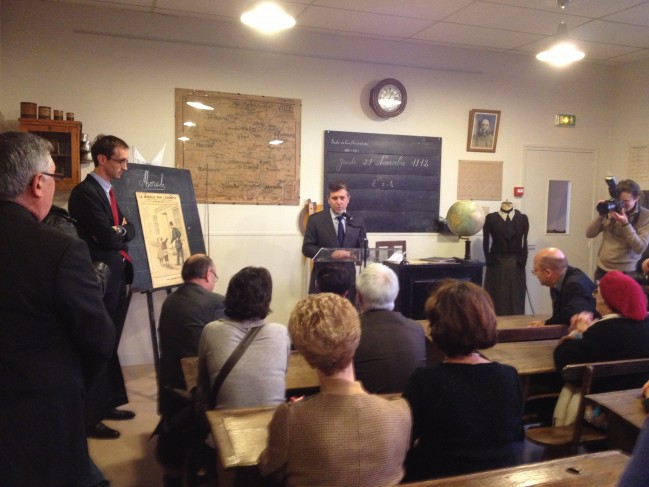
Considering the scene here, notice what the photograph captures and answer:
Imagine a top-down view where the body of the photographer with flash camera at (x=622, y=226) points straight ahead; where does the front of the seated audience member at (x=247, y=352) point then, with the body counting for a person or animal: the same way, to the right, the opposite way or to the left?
to the right

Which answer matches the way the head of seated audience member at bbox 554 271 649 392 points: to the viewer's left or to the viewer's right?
to the viewer's left

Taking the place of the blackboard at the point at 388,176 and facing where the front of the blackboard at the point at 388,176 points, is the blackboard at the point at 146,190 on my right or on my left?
on my right

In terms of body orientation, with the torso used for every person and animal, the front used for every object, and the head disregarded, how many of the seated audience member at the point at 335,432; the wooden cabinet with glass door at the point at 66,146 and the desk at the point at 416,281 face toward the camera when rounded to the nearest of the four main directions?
2

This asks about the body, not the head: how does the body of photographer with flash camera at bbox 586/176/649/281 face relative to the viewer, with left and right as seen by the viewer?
facing the viewer and to the left of the viewer

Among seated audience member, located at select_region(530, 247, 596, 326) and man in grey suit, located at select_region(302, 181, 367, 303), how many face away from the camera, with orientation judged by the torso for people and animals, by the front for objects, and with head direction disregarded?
0

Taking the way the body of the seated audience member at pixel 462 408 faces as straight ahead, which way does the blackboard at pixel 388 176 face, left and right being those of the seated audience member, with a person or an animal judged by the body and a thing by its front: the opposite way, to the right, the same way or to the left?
the opposite way

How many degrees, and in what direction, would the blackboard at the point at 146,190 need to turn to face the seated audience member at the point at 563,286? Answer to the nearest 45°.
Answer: approximately 45° to its left

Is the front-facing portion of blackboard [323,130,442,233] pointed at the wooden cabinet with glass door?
no

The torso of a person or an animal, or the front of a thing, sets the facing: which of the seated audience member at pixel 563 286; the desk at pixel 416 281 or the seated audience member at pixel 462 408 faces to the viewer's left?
the seated audience member at pixel 563 286

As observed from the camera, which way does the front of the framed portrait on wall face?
facing the viewer

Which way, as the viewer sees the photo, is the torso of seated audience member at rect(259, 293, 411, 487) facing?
away from the camera

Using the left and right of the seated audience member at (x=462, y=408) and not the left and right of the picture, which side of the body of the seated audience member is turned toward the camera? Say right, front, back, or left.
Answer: back

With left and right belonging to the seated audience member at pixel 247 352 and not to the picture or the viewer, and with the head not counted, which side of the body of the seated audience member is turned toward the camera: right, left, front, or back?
back

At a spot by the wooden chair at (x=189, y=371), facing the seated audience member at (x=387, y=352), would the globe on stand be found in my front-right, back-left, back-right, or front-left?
front-left

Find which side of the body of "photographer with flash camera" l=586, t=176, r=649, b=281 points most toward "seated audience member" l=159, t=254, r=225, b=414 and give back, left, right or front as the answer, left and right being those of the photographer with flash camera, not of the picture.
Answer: front

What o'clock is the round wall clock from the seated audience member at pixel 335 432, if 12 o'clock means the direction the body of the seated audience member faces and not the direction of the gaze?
The round wall clock is roughly at 12 o'clock from the seated audience member.

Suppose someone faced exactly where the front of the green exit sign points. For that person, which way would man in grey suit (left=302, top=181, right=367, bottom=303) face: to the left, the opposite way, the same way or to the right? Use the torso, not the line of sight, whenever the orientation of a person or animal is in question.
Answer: the same way
